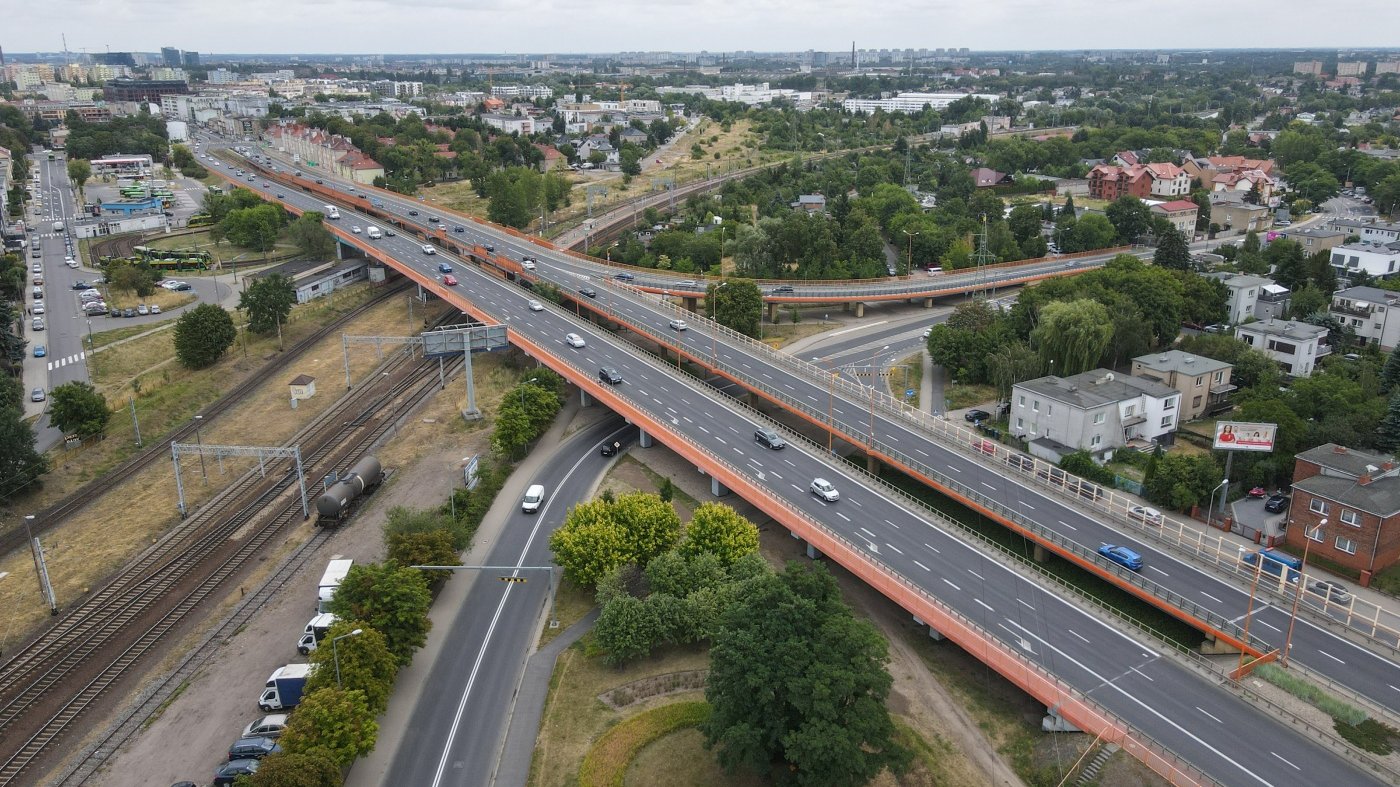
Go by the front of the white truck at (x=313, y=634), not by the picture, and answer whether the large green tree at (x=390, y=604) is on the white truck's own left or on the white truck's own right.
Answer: on the white truck's own left

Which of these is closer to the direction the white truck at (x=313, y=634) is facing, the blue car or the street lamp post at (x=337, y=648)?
the street lamp post

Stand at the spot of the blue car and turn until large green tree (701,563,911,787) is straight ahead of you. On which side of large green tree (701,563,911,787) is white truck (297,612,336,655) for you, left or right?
right

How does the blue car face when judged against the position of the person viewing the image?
facing away from the viewer and to the left of the viewer

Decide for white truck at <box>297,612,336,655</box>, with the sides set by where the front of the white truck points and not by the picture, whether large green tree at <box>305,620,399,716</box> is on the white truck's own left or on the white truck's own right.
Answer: on the white truck's own left

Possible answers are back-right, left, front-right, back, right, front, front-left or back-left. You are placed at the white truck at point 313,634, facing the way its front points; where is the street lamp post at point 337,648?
front-left

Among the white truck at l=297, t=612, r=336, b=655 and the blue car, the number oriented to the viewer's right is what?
0

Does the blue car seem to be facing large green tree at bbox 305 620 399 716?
no

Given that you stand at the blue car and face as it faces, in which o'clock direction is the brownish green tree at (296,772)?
The brownish green tree is roughly at 9 o'clock from the blue car.

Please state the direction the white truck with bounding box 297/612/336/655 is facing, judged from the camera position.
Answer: facing the viewer and to the left of the viewer

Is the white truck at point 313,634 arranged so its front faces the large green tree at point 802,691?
no

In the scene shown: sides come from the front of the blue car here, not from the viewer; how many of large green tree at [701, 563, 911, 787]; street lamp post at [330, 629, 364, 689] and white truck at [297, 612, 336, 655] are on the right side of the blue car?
0
